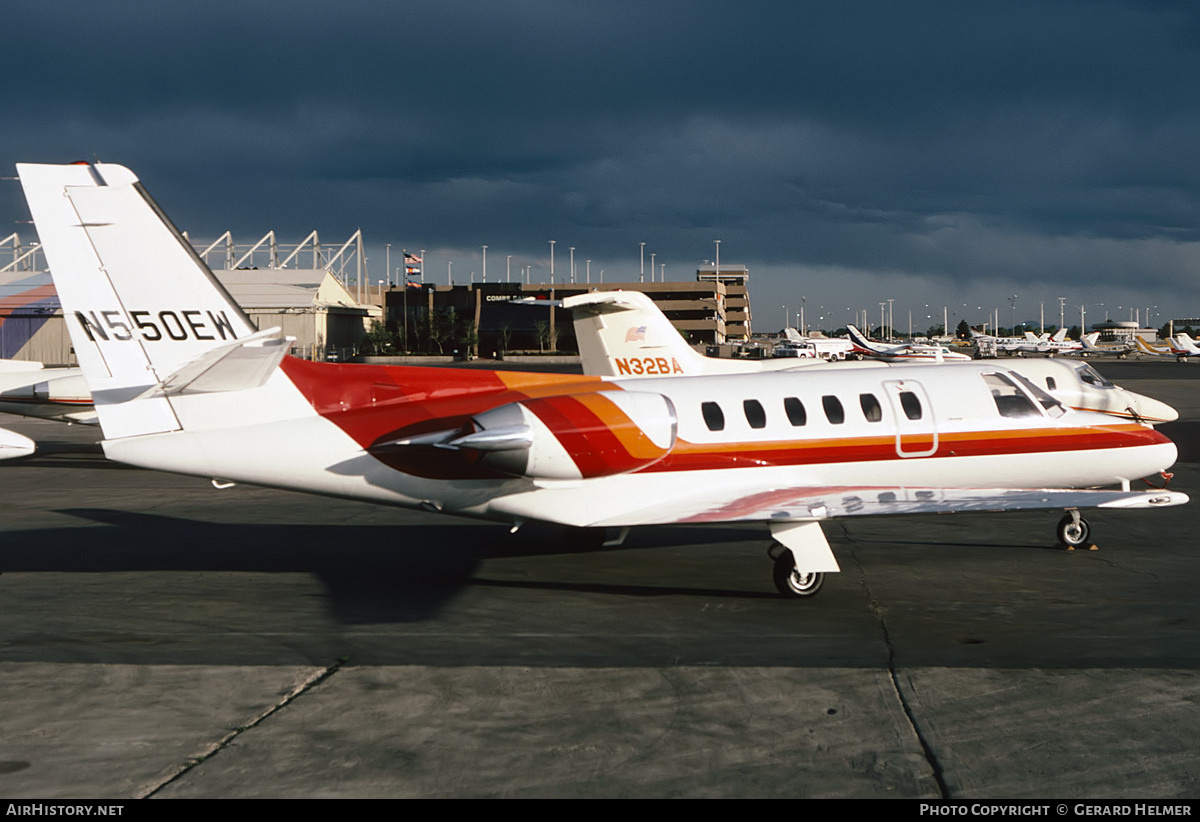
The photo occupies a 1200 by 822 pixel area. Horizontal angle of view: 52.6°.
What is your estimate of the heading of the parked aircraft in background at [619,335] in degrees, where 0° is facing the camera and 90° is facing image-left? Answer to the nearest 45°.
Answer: approximately 270°
